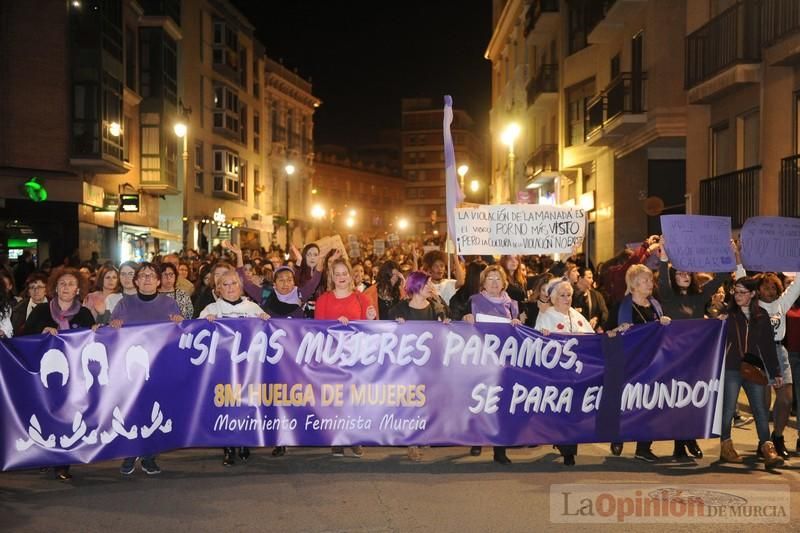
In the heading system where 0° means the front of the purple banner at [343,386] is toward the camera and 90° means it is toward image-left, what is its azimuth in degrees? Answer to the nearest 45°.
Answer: approximately 0°

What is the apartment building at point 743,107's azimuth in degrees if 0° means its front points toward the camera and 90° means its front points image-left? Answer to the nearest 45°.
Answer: approximately 45°

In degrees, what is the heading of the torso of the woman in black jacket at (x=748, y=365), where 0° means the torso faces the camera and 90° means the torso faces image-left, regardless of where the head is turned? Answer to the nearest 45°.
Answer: approximately 0°

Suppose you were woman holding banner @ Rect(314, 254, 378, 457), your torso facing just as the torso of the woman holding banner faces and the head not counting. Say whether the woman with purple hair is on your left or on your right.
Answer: on your left

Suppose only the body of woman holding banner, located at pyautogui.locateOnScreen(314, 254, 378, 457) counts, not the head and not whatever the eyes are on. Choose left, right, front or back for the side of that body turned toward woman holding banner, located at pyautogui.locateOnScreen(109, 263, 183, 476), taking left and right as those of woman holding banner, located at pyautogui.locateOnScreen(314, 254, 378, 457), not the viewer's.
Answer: right
